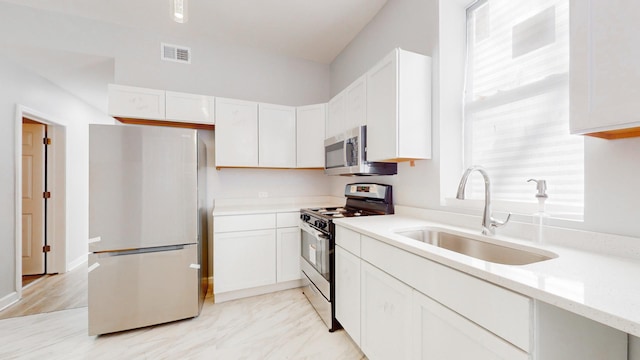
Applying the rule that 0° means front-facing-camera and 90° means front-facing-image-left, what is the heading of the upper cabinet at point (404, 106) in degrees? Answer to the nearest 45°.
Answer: approximately 45°

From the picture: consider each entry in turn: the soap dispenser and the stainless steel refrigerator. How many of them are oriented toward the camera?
1

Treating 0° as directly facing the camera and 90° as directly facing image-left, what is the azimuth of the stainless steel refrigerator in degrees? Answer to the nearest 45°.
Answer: approximately 0°

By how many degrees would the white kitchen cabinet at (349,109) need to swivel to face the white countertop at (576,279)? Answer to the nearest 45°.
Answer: approximately 90° to its left

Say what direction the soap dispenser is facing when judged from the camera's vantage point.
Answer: facing to the left of the viewer

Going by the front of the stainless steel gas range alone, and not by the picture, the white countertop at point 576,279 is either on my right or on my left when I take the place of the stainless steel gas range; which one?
on my left

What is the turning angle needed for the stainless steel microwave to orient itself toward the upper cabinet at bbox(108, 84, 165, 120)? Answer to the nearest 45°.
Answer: approximately 45° to its right

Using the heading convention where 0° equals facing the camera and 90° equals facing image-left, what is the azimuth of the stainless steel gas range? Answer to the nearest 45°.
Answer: approximately 45°
